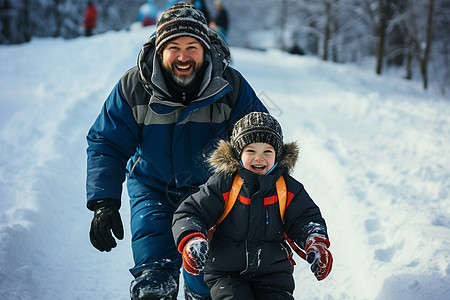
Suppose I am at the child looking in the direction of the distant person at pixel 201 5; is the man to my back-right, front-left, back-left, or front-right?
front-left

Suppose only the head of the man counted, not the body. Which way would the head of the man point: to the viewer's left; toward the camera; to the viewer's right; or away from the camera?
toward the camera

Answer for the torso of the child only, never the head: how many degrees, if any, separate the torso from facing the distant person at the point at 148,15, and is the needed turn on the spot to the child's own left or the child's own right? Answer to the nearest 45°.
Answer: approximately 180°

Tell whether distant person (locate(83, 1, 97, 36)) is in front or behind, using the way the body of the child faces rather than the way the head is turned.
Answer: behind

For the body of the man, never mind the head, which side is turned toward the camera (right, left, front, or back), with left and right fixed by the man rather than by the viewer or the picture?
front

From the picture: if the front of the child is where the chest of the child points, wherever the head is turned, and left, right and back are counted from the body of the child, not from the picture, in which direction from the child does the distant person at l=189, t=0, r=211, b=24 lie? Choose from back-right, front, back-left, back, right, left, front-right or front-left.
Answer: back

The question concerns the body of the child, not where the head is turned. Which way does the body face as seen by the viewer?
toward the camera

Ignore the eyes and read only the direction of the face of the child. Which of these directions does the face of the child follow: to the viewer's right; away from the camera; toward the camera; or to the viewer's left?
toward the camera

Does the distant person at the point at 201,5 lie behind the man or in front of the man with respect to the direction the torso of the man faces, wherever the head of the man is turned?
behind

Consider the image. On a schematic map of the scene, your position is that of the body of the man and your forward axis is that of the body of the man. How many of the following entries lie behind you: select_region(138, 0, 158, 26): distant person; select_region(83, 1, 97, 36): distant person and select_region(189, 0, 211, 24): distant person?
3

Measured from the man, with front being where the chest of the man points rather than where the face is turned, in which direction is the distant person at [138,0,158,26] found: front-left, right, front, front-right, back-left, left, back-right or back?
back

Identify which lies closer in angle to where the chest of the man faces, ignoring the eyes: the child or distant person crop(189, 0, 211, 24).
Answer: the child

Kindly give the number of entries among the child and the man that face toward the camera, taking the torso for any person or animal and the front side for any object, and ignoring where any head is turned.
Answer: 2

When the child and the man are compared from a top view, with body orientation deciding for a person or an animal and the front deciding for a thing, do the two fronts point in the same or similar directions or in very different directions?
same or similar directions

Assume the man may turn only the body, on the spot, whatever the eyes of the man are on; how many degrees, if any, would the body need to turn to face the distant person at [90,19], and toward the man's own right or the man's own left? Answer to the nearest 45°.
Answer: approximately 180°
